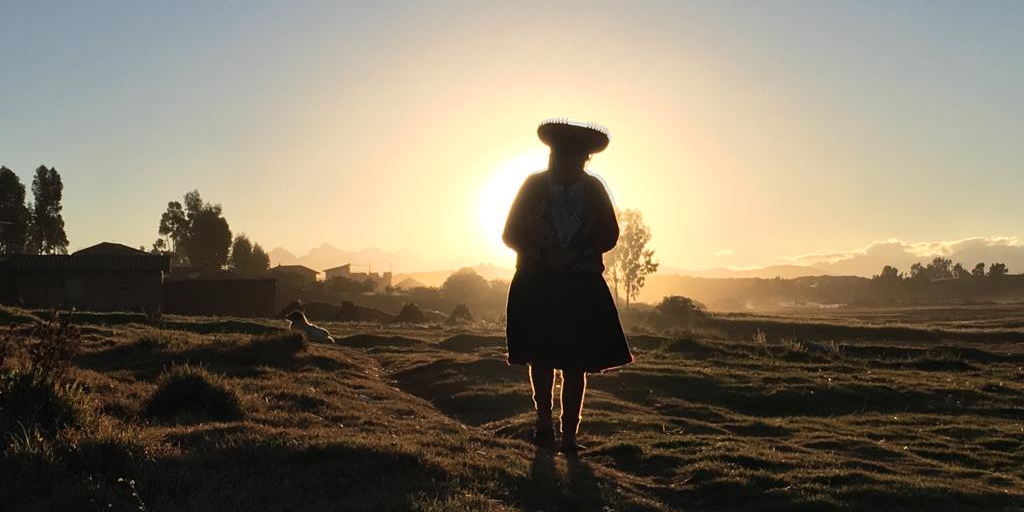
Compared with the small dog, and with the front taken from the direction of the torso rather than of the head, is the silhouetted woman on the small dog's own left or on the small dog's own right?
on the small dog's own left

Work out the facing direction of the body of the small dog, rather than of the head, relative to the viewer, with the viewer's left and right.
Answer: facing to the left of the viewer

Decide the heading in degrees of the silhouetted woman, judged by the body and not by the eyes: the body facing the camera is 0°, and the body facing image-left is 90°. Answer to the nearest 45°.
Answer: approximately 0°

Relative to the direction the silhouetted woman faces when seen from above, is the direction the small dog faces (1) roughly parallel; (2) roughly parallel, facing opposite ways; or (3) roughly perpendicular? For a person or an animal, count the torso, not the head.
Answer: roughly perpendicular

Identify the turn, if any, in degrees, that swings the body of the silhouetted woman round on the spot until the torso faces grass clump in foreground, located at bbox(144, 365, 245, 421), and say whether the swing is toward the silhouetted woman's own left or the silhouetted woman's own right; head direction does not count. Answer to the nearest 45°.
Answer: approximately 90° to the silhouetted woman's own right

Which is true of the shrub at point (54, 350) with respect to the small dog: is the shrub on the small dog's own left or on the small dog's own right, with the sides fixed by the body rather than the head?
on the small dog's own left

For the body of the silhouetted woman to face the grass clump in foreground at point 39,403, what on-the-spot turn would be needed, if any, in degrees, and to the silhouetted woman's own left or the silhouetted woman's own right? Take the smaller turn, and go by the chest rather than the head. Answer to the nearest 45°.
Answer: approximately 90° to the silhouetted woman's own right

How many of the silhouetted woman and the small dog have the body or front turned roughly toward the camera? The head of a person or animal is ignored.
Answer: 1

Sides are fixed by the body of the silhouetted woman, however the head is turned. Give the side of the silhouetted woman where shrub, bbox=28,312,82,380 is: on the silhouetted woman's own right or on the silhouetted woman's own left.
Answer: on the silhouetted woman's own right

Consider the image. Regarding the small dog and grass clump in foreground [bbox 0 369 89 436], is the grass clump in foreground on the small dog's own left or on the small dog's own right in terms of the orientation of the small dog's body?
on the small dog's own left

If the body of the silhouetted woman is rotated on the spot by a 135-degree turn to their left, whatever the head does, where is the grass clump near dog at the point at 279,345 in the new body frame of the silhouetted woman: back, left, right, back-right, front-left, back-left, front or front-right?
left

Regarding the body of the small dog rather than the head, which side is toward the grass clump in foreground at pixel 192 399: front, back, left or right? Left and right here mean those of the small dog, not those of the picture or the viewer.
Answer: left
